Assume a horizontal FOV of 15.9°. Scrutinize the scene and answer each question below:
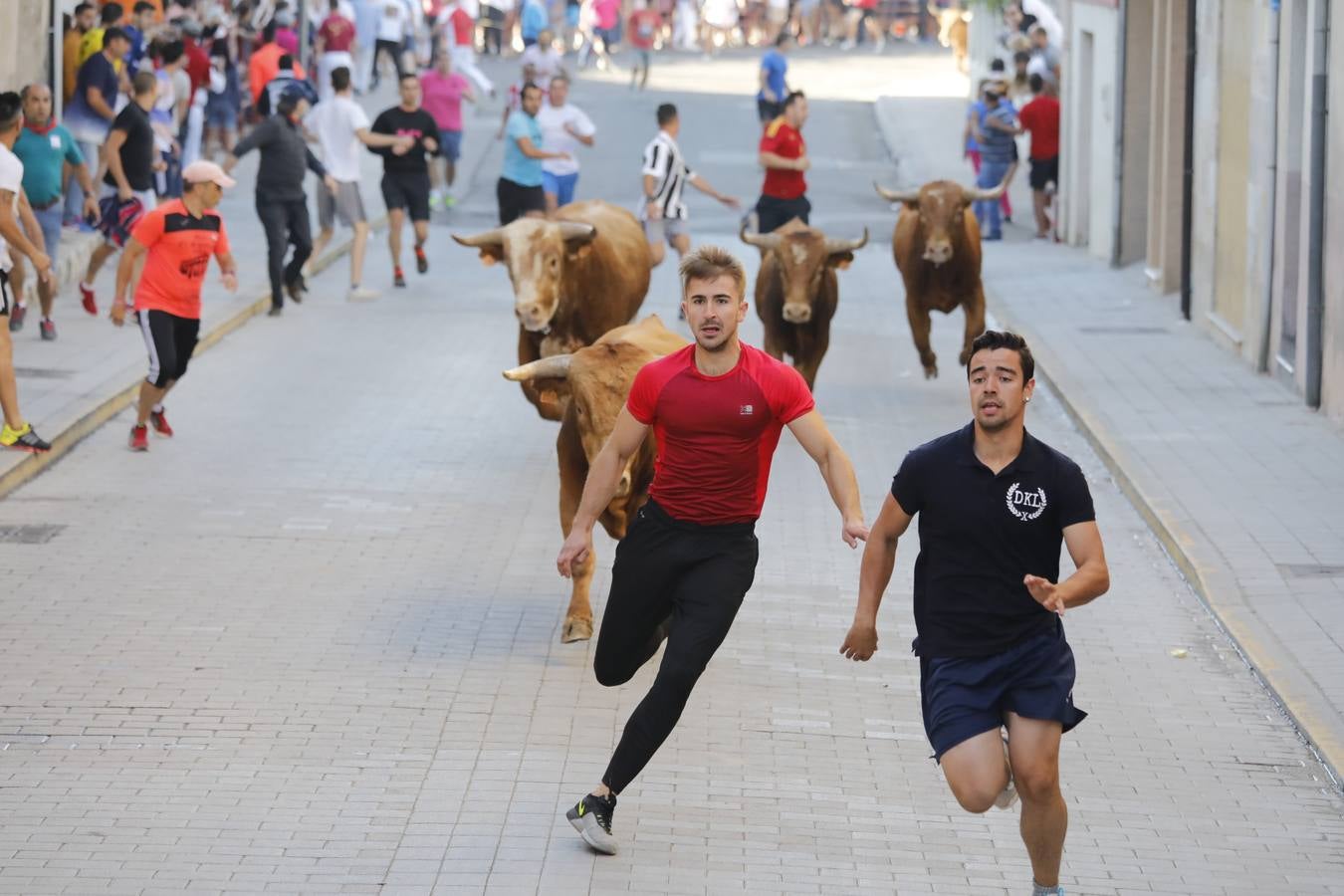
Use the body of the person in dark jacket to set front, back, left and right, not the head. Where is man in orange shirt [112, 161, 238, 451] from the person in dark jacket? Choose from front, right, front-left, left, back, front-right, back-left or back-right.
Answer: front-right

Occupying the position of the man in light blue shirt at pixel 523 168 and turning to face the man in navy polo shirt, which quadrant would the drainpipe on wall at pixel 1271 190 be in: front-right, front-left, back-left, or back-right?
front-left

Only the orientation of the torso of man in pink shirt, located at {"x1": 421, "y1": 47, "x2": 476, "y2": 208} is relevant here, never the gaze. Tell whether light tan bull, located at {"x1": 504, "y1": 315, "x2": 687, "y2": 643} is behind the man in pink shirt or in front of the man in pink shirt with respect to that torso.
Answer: in front

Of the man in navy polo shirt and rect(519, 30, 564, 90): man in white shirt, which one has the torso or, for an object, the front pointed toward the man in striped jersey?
the man in white shirt

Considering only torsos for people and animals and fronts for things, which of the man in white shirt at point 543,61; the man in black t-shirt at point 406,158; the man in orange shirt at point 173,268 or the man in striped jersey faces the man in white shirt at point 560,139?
the man in white shirt at point 543,61

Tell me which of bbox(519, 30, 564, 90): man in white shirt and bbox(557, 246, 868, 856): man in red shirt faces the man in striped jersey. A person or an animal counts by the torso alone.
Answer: the man in white shirt

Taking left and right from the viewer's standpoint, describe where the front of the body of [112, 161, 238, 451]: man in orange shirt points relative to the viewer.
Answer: facing the viewer and to the right of the viewer

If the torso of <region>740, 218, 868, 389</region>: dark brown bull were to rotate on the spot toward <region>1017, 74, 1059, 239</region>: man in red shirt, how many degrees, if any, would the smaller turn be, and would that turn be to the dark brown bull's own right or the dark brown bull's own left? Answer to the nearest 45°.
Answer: approximately 180°

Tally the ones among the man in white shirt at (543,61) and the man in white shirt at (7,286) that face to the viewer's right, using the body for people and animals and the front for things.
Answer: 1

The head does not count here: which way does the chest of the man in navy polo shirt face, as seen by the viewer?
toward the camera

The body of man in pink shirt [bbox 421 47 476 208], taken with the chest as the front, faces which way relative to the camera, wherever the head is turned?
toward the camera

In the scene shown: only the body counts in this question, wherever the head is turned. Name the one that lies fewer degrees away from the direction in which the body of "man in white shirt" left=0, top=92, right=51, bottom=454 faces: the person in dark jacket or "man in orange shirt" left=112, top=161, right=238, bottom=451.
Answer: the man in orange shirt

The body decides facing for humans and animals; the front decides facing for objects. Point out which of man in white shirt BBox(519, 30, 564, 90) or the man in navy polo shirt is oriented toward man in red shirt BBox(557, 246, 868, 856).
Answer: the man in white shirt

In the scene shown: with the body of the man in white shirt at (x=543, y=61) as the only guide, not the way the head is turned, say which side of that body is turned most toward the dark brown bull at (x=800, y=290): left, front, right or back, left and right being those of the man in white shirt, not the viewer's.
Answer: front

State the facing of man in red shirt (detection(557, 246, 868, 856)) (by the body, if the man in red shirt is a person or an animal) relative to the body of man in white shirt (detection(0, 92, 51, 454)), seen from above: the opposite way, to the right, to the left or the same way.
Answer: to the right

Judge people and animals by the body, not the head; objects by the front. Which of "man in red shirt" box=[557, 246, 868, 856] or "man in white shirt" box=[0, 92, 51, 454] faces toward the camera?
the man in red shirt
